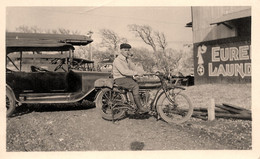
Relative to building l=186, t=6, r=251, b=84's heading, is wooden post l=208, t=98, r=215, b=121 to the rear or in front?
in front

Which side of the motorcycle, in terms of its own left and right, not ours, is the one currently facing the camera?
right

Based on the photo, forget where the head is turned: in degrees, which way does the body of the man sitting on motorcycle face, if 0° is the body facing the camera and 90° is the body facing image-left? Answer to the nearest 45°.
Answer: approximately 270°

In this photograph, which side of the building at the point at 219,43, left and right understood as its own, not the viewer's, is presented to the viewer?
front

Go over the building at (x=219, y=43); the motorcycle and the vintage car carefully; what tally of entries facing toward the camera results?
1

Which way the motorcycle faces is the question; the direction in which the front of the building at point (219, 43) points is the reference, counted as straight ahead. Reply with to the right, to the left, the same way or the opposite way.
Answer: to the left

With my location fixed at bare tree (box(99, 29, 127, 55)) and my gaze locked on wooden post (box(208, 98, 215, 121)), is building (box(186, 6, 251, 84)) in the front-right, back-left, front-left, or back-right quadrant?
front-left
